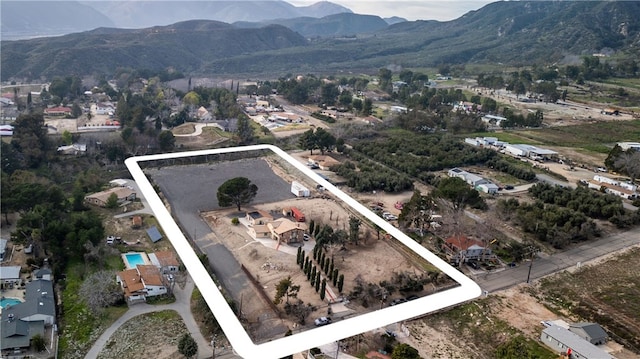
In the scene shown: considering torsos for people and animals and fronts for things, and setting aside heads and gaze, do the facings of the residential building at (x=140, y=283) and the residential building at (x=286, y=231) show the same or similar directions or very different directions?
same or similar directions

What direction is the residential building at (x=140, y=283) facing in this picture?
toward the camera

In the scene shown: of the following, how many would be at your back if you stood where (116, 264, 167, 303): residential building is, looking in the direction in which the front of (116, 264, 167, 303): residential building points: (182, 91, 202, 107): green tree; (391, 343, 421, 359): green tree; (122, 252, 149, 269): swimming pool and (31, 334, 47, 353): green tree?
2

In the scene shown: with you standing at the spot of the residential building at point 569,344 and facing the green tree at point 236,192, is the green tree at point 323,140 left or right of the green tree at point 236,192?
right

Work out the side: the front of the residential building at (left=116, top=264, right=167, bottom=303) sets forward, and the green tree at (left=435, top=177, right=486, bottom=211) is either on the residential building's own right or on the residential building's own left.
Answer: on the residential building's own left

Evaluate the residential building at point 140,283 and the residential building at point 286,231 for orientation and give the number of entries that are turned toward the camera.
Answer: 2

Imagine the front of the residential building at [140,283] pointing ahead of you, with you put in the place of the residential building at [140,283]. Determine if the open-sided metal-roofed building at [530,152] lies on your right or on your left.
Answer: on your left

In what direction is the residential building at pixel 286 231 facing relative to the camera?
toward the camera

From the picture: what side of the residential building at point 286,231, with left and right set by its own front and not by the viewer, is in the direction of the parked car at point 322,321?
front

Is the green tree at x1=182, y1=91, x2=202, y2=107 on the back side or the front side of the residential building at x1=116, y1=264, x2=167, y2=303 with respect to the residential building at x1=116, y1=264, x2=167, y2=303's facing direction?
on the back side

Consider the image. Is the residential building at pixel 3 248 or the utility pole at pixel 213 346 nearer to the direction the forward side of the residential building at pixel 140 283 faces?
the utility pole

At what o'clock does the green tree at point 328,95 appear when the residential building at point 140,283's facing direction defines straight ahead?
The green tree is roughly at 7 o'clock from the residential building.

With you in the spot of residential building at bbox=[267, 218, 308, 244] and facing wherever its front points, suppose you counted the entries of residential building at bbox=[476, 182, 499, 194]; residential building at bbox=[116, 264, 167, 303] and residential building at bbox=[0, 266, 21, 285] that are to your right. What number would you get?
2

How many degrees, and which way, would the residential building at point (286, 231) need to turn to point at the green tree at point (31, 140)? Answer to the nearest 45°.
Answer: approximately 135° to its right
